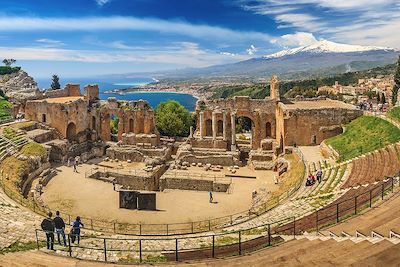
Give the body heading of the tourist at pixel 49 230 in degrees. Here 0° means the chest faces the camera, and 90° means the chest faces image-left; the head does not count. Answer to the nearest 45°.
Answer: approximately 180°
